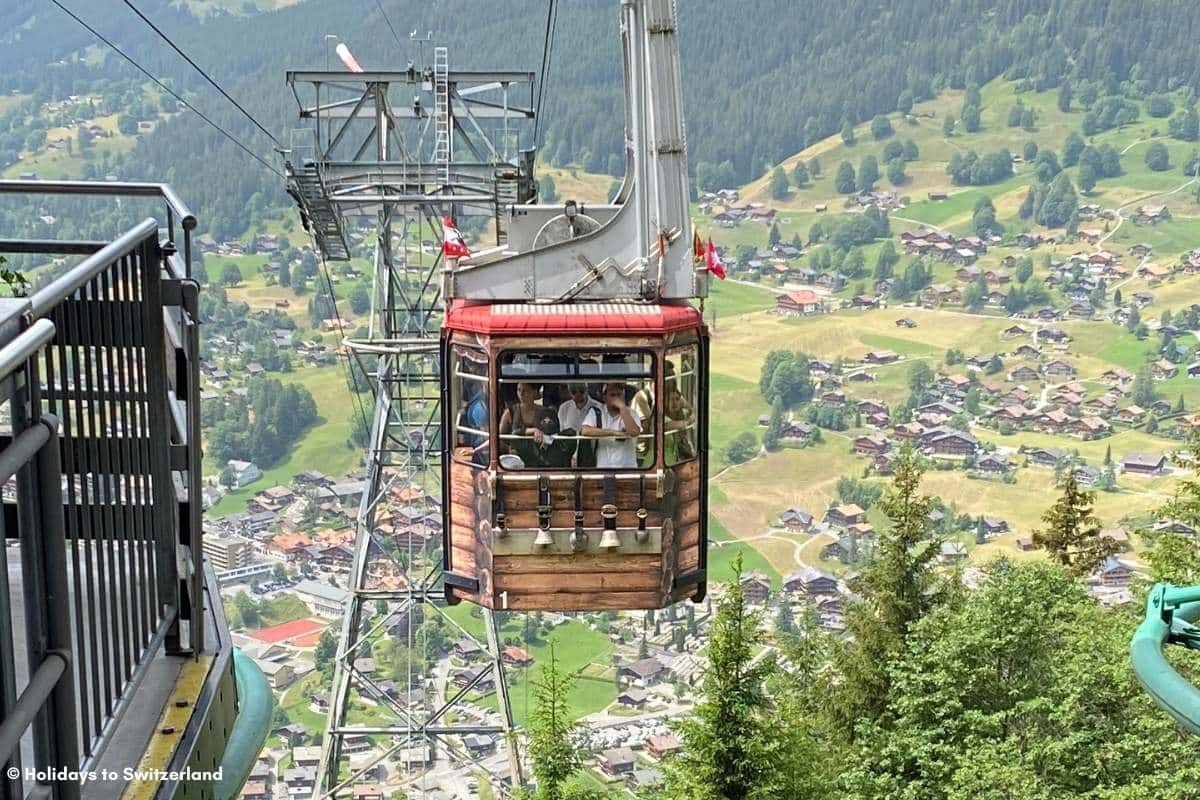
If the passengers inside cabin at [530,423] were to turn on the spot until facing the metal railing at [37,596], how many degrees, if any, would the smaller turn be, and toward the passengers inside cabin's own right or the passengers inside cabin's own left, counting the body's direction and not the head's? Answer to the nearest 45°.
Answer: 0° — they already face it

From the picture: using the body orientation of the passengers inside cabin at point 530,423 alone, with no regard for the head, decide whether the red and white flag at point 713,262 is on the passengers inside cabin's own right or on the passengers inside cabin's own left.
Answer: on the passengers inside cabin's own left

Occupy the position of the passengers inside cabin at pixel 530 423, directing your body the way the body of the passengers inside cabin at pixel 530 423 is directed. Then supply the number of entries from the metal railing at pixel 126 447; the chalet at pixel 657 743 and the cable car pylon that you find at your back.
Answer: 2

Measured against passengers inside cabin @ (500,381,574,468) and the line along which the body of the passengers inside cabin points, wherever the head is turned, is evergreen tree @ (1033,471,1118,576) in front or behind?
behind

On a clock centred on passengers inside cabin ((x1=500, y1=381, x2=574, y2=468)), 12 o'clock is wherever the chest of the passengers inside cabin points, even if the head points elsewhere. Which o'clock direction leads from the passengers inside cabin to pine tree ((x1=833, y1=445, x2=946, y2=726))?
The pine tree is roughly at 7 o'clock from the passengers inside cabin.

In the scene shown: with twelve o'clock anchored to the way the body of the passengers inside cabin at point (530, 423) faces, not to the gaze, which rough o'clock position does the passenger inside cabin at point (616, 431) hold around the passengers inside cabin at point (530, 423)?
the passenger inside cabin at point (616, 431) is roughly at 9 o'clock from the passengers inside cabin at point (530, 423).

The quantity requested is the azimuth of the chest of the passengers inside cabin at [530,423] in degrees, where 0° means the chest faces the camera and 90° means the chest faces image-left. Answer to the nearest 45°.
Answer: approximately 0°
